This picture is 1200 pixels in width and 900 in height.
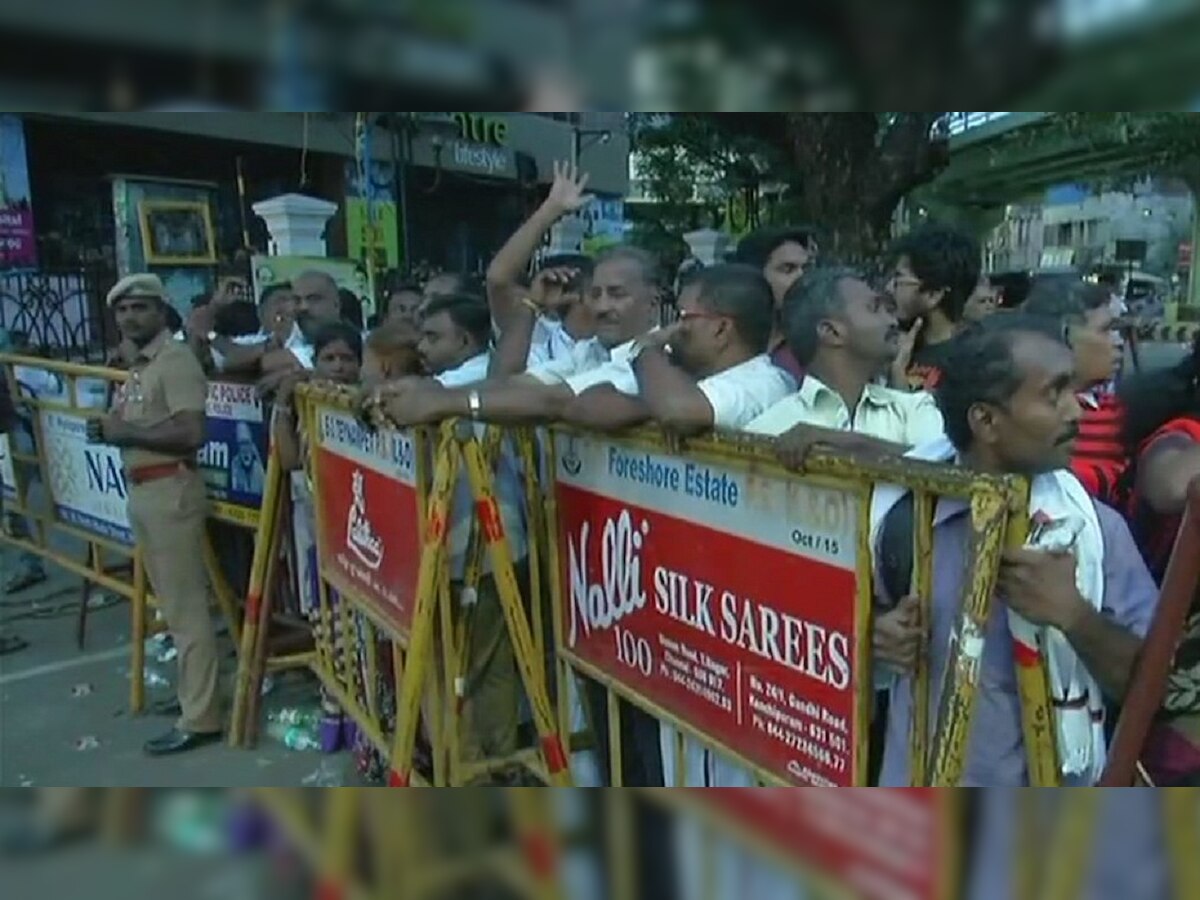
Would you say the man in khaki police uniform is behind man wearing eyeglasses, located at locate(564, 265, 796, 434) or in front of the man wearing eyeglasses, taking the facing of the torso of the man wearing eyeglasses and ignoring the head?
in front

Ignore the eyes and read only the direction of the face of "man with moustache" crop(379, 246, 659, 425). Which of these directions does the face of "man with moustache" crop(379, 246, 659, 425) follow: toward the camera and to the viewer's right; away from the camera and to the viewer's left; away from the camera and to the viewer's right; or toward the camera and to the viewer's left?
toward the camera and to the viewer's left

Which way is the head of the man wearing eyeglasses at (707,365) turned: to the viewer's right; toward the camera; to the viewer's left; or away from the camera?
to the viewer's left

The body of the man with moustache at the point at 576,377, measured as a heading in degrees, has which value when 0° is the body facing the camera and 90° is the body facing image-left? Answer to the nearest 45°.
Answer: approximately 45°

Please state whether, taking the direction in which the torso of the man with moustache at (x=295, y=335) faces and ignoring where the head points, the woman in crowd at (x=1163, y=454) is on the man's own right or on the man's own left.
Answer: on the man's own left

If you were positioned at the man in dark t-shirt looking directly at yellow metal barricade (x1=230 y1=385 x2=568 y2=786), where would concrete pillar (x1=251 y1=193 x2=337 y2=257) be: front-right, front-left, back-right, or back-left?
front-right

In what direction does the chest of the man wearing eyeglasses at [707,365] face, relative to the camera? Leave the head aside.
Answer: to the viewer's left

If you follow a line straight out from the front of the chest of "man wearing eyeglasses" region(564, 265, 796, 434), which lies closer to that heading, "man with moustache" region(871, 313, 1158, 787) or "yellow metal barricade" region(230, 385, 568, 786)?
the yellow metal barricade

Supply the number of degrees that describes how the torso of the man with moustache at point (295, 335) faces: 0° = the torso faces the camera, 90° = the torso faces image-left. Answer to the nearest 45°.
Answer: approximately 45°
